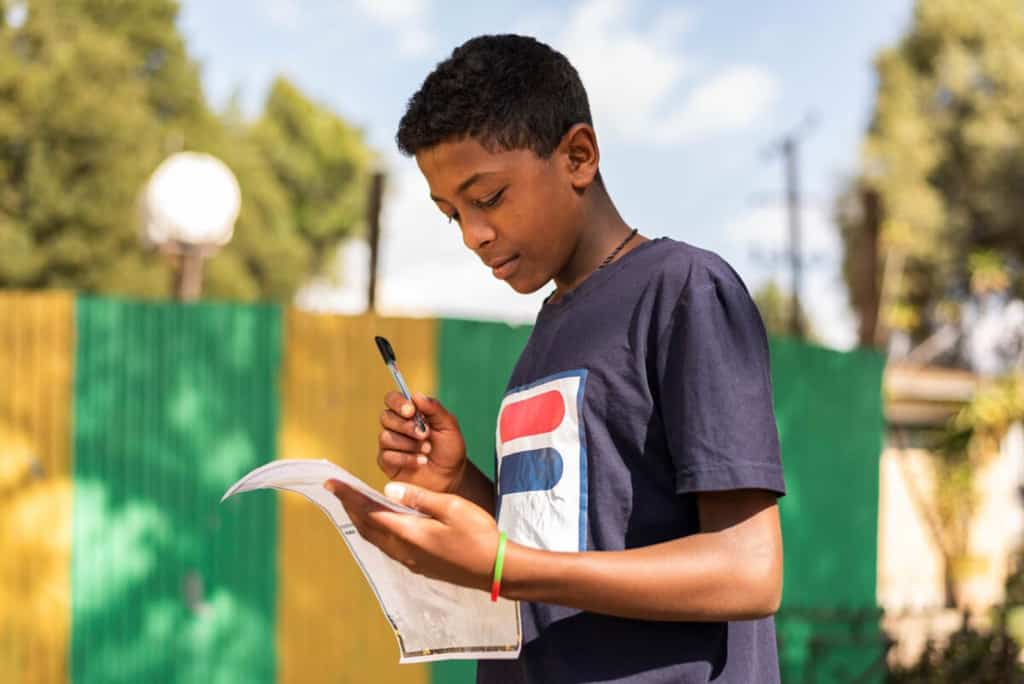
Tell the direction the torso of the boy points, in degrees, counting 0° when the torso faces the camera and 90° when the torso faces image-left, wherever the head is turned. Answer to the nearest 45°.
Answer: approximately 45°

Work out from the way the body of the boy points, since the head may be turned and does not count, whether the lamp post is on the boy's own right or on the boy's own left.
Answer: on the boy's own right

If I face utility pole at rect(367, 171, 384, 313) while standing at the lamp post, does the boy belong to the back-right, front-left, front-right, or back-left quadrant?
back-right

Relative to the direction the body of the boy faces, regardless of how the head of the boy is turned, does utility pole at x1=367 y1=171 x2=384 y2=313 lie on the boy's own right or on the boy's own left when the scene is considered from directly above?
on the boy's own right

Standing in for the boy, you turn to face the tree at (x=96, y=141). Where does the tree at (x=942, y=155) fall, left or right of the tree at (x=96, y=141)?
right

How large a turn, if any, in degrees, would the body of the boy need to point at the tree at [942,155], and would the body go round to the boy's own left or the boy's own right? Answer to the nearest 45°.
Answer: approximately 135° to the boy's own right
